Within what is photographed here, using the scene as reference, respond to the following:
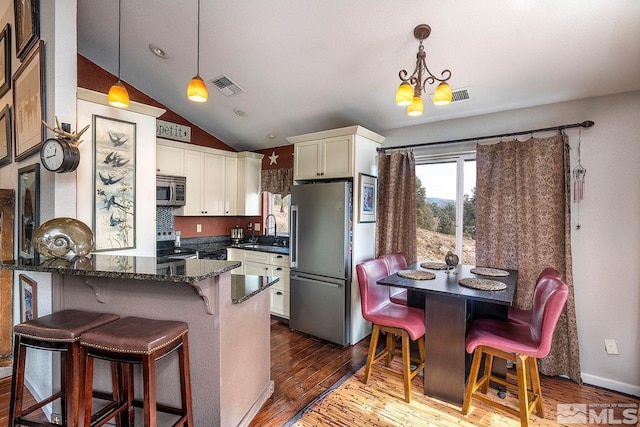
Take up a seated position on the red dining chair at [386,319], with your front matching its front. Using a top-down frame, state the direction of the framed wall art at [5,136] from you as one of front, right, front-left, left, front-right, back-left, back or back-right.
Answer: back-right

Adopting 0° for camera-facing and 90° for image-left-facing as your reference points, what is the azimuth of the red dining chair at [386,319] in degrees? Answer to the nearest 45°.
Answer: approximately 315°

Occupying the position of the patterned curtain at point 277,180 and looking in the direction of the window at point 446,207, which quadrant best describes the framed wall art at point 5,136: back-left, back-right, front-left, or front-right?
back-right

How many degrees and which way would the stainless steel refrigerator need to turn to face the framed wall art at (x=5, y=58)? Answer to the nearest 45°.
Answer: approximately 45° to its right

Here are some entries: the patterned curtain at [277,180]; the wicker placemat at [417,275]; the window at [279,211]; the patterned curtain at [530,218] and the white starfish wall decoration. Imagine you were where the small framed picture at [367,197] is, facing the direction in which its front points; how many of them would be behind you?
3
